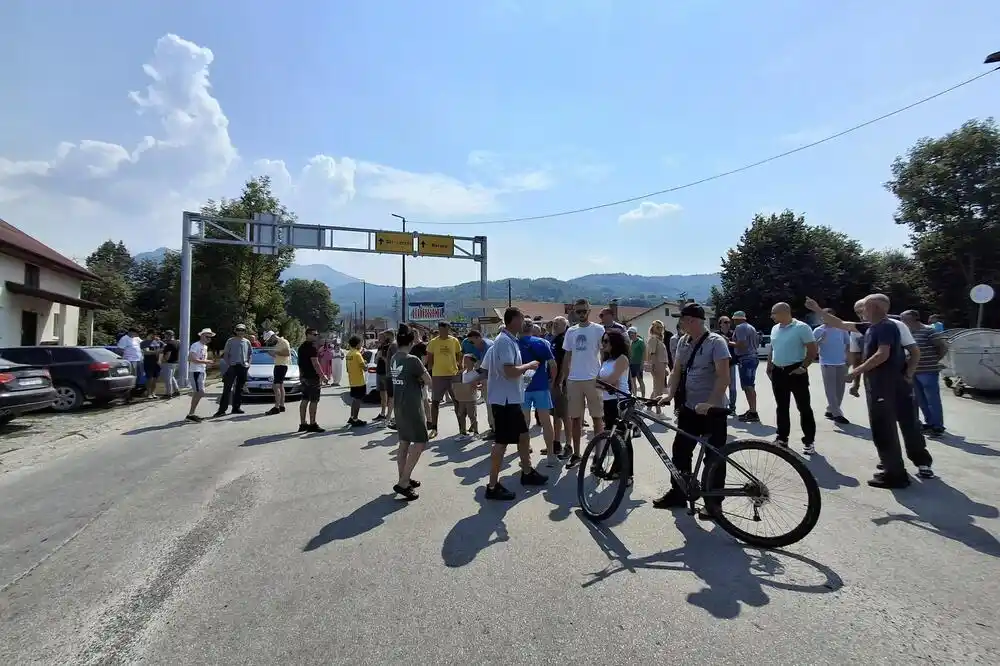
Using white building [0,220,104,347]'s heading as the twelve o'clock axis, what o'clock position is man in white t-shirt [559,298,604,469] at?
The man in white t-shirt is roughly at 1 o'clock from the white building.

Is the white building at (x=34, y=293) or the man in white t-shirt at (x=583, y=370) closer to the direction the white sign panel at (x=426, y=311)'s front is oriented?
the man in white t-shirt

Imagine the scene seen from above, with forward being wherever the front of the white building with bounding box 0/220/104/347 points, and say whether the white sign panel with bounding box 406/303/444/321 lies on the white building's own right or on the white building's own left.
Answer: on the white building's own left

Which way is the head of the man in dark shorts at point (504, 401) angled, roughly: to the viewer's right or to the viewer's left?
to the viewer's right
